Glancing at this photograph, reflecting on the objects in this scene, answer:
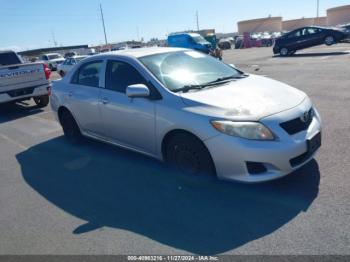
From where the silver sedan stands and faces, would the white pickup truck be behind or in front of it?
behind

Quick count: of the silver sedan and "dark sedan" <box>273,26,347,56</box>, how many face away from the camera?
0

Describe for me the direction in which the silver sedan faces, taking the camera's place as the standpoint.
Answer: facing the viewer and to the right of the viewer

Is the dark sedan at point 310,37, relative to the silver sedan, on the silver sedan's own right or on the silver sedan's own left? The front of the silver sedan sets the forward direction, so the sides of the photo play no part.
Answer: on the silver sedan's own left
